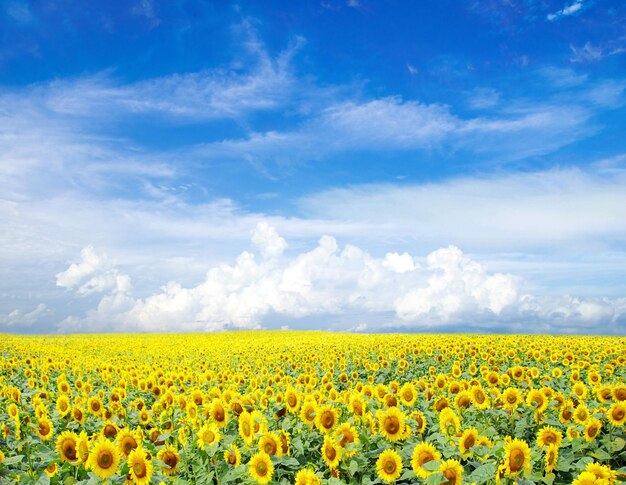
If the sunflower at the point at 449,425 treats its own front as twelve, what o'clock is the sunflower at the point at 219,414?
the sunflower at the point at 219,414 is roughly at 3 o'clock from the sunflower at the point at 449,425.

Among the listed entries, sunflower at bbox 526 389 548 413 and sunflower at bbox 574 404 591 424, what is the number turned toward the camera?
2

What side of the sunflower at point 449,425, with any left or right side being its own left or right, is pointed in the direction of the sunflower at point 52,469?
right

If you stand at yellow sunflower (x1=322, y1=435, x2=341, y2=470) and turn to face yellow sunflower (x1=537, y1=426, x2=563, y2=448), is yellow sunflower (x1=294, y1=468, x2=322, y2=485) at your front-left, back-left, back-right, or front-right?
back-right

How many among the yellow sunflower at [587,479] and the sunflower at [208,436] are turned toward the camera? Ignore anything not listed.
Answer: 2

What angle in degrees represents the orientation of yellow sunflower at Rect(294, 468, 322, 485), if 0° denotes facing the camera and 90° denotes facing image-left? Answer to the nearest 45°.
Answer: approximately 0°

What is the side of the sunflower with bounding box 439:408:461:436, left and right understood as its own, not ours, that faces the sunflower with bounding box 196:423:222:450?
right
